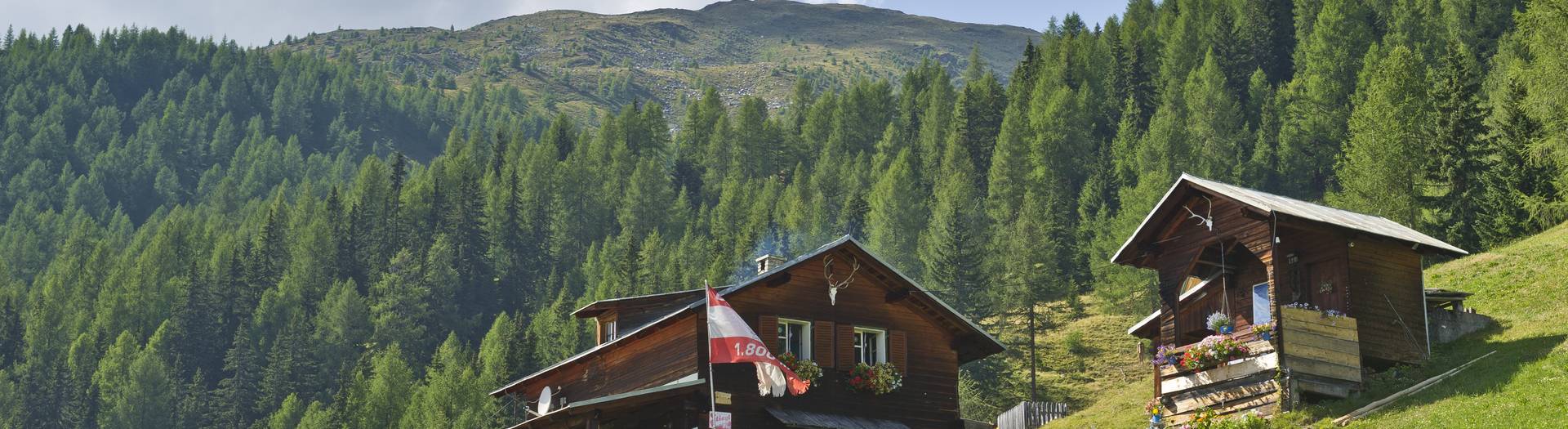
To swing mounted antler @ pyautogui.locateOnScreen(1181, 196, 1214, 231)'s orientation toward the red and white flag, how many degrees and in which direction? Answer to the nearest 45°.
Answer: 0° — it already faces it

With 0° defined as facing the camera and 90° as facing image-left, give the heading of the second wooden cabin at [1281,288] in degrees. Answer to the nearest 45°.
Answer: approximately 45°

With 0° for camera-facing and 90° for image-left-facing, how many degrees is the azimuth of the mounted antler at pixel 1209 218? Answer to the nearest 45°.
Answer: approximately 45°

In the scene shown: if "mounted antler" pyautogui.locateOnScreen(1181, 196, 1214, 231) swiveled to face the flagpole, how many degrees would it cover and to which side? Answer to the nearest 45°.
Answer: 0° — it already faces it

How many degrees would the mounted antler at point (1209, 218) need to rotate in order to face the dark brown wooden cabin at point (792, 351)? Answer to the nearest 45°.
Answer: approximately 45° to its right

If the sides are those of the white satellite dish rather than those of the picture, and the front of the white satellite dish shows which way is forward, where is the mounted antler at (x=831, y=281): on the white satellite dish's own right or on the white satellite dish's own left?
on the white satellite dish's own left
